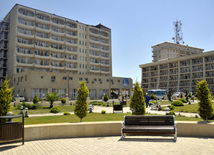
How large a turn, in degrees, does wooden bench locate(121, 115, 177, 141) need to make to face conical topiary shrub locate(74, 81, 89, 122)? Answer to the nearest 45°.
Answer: approximately 135° to its right

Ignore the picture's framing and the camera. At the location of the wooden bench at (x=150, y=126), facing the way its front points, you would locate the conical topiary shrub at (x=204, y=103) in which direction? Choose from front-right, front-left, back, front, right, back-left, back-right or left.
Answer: back-left

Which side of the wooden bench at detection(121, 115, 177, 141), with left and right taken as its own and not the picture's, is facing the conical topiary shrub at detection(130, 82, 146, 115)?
back

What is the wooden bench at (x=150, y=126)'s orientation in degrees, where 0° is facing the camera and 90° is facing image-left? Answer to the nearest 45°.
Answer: approximately 0°
